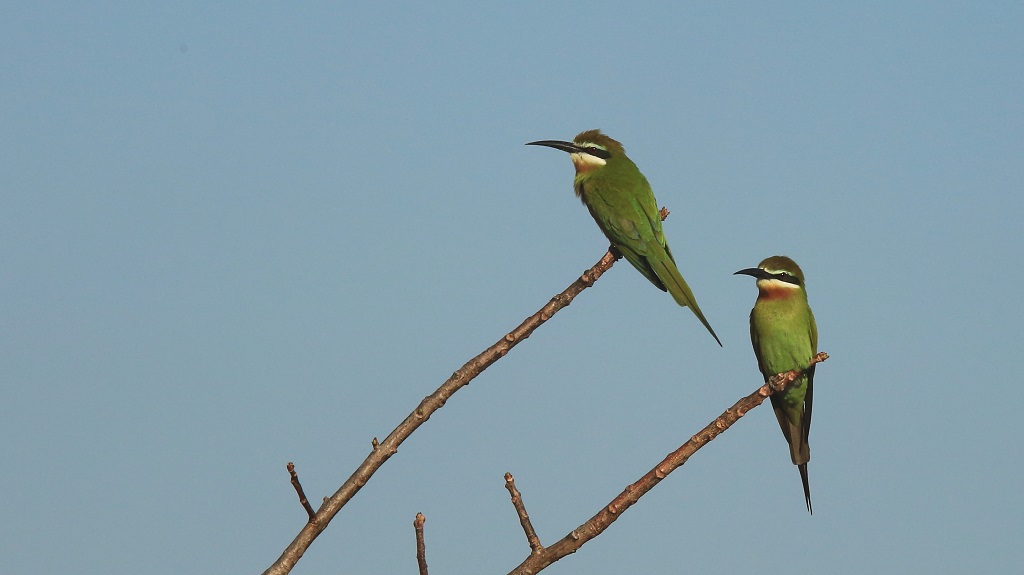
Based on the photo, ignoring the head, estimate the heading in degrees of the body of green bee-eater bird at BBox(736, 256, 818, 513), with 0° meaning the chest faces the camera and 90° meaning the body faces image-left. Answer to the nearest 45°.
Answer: approximately 45°
